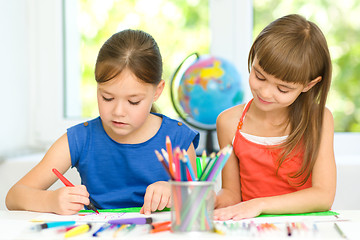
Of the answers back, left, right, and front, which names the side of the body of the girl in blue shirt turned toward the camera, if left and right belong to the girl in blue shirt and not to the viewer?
front

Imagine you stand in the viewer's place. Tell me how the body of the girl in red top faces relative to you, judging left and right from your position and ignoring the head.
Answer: facing the viewer and to the left of the viewer

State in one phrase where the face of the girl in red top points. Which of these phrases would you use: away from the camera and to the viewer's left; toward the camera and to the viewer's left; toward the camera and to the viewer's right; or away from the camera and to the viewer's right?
toward the camera and to the viewer's left

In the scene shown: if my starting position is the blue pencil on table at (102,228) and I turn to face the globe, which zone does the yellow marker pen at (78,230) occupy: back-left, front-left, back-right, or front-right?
back-left

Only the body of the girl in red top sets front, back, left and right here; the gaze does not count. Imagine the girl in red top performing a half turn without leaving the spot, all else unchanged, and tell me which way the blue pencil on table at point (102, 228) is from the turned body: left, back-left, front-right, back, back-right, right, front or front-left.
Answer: back

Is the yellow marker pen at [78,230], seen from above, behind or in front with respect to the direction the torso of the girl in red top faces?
in front

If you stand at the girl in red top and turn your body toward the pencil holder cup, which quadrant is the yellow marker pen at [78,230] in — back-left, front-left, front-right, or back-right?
front-right

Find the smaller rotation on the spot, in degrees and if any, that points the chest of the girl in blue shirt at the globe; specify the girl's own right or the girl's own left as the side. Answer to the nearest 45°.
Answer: approximately 135° to the girl's own left
